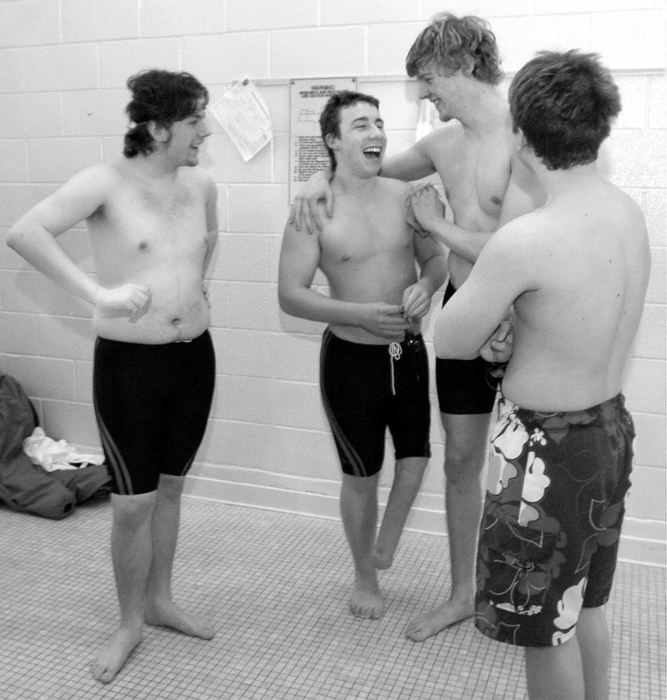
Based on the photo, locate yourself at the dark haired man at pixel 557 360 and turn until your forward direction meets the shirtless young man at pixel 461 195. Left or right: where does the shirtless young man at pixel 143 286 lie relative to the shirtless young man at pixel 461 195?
left

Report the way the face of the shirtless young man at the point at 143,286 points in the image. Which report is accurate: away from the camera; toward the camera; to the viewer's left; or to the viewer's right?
to the viewer's right

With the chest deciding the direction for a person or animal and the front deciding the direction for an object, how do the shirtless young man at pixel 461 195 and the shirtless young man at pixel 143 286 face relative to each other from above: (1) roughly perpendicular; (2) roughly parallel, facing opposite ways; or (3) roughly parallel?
roughly perpendicular

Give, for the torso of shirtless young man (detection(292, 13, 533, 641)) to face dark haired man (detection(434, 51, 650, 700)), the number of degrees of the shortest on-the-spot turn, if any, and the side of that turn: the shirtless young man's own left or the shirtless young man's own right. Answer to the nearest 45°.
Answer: approximately 45° to the shirtless young man's own left

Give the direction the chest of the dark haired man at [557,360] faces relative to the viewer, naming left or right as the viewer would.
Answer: facing away from the viewer and to the left of the viewer

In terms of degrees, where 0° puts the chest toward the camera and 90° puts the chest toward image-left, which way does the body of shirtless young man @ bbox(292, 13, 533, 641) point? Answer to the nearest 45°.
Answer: approximately 45°

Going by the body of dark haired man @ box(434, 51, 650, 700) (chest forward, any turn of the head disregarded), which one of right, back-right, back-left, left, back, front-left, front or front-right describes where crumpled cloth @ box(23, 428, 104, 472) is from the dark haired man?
front

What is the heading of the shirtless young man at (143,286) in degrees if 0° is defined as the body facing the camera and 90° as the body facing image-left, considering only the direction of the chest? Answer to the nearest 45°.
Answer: approximately 315°

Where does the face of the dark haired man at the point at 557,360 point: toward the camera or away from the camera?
away from the camera

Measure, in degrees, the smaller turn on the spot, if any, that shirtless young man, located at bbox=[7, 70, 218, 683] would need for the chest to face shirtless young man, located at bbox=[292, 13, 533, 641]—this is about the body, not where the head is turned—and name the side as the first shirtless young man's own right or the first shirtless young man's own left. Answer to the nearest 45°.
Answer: approximately 45° to the first shirtless young man's own left

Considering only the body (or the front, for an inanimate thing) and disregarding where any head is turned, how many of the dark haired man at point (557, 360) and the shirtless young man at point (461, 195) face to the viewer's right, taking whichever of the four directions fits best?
0

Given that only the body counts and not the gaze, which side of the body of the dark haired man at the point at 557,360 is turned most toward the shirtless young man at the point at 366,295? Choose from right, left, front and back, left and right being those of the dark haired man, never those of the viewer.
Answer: front
